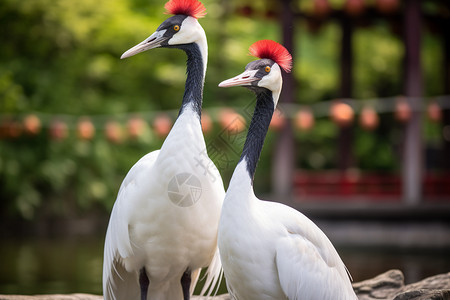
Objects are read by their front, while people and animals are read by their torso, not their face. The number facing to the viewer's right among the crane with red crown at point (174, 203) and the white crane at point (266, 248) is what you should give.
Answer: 0

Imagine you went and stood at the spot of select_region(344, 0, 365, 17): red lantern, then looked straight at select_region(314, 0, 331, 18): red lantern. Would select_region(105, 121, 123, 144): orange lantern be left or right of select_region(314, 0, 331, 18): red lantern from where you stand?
left

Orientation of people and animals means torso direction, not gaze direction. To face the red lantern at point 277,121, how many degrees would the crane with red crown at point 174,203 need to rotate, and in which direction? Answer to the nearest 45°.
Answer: approximately 180°

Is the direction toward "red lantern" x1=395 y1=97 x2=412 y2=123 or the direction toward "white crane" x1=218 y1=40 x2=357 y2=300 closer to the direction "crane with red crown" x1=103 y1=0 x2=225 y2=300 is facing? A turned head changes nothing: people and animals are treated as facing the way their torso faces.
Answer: the white crane

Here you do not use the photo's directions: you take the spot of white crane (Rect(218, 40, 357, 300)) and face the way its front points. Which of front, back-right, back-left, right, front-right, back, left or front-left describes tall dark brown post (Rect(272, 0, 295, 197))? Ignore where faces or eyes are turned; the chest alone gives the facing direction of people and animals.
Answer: back-right

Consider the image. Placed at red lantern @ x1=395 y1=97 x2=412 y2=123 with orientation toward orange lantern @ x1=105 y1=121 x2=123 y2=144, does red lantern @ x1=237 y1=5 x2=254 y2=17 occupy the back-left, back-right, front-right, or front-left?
front-right

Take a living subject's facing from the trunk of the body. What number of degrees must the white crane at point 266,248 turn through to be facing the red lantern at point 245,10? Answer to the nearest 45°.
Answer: approximately 135° to its right

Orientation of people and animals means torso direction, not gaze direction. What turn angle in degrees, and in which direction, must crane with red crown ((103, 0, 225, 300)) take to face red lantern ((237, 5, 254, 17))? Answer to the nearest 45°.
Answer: approximately 180°

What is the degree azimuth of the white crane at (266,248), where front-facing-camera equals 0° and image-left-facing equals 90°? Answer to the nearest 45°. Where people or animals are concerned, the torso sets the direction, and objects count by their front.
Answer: approximately 45°

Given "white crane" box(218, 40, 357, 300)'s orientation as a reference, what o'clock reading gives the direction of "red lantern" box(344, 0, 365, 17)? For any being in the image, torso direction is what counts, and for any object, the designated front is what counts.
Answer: The red lantern is roughly at 5 o'clock from the white crane.

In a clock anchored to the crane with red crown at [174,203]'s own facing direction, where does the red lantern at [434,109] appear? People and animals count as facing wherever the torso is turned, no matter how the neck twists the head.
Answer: The red lantern is roughly at 7 o'clock from the crane with red crown.

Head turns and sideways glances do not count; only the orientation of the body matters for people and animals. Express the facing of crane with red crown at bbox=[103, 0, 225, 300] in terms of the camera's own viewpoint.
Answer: facing the viewer
